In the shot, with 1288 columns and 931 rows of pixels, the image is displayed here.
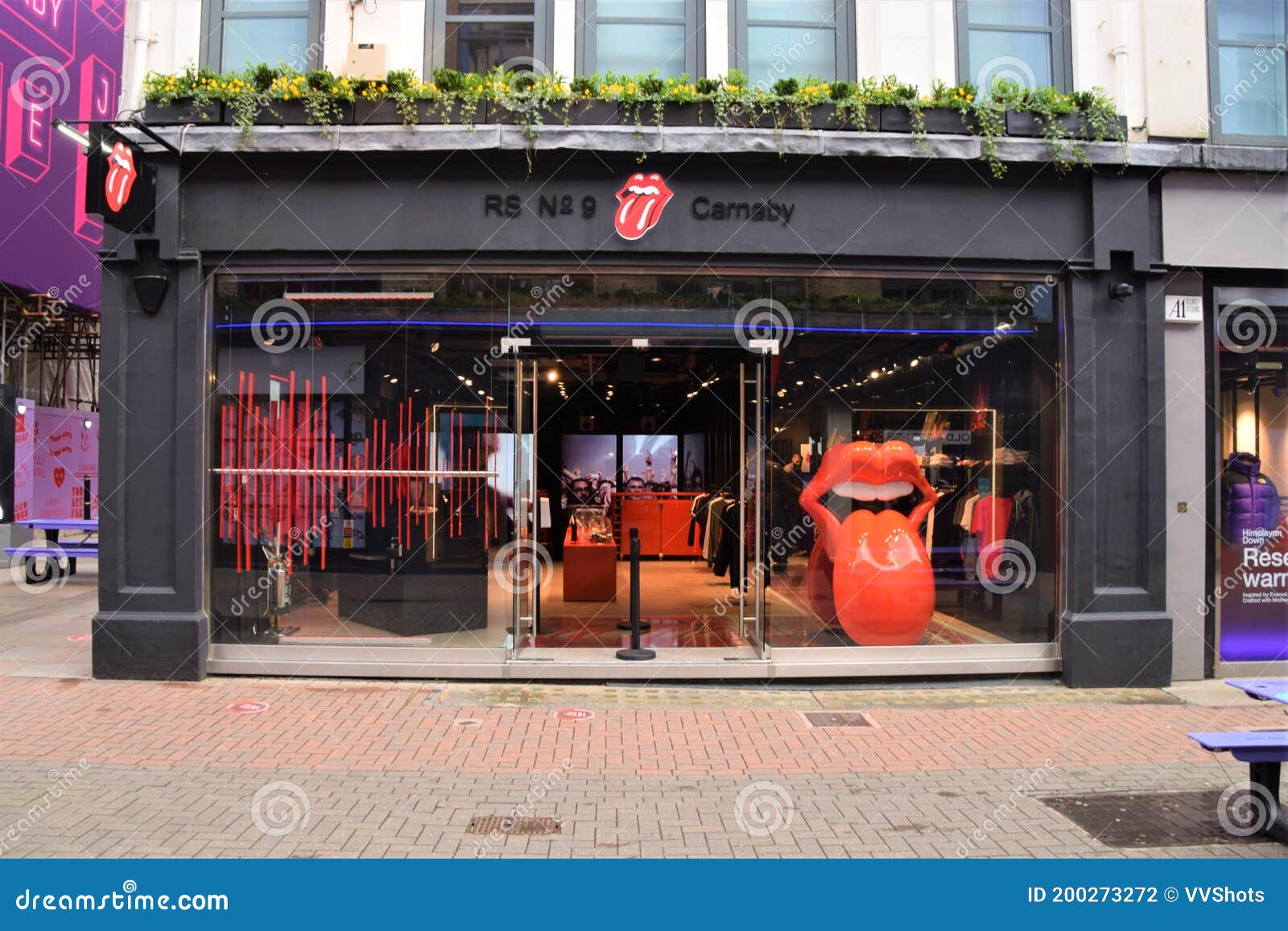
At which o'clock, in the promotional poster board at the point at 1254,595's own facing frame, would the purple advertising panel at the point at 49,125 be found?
The purple advertising panel is roughly at 3 o'clock from the promotional poster board.

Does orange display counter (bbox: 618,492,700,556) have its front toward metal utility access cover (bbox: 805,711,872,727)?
yes

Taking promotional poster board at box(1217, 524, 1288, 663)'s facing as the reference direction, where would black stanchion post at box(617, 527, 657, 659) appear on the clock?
The black stanchion post is roughly at 2 o'clock from the promotional poster board.

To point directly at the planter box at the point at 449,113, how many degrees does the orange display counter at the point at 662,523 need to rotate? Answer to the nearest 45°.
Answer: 0° — it already faces it

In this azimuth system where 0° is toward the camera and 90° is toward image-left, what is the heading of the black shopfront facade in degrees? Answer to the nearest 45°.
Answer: approximately 0°

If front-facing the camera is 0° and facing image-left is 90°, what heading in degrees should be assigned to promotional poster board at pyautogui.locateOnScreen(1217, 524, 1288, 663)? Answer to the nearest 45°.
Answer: approximately 0°

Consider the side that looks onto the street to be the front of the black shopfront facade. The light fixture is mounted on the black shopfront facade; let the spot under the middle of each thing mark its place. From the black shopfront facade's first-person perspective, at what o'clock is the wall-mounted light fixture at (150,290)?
The wall-mounted light fixture is roughly at 3 o'clock from the black shopfront facade.
